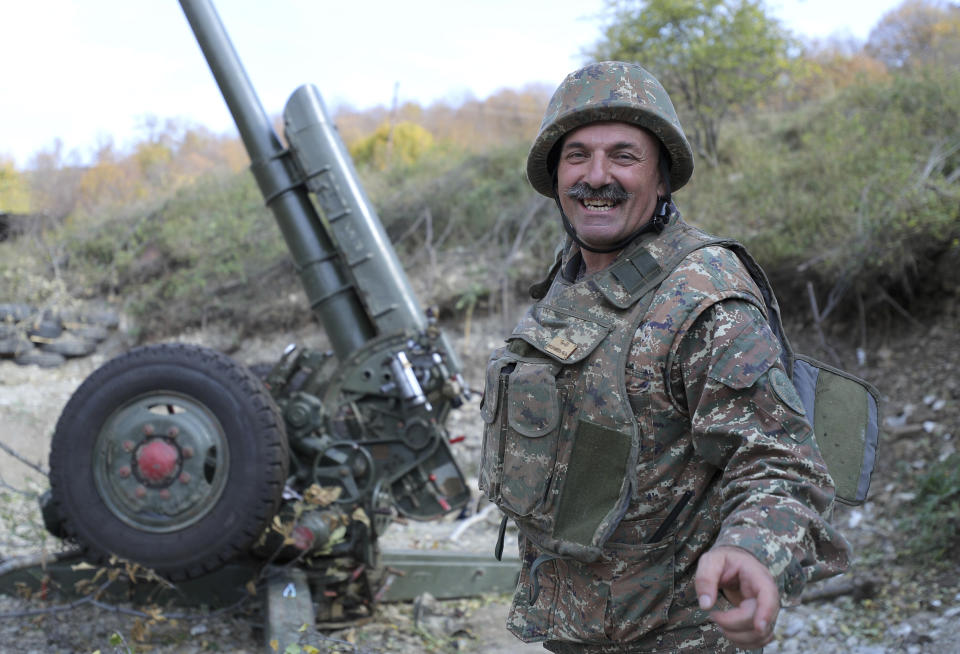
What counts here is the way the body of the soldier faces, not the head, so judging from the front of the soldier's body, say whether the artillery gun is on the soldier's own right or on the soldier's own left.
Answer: on the soldier's own right

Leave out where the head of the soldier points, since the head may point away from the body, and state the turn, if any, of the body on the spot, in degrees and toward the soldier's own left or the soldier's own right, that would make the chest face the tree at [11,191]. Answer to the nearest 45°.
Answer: approximately 90° to the soldier's own right

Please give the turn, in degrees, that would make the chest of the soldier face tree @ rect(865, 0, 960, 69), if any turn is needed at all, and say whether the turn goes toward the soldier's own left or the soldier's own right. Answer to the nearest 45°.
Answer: approximately 135° to the soldier's own right

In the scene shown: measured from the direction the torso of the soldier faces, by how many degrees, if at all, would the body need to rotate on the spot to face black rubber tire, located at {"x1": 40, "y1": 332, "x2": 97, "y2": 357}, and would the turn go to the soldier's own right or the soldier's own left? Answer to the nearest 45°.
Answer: approximately 90° to the soldier's own right

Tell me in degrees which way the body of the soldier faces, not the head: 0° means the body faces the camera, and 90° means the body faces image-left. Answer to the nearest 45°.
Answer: approximately 45°

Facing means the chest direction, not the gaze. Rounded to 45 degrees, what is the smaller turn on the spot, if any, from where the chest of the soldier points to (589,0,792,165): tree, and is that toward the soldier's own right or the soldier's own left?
approximately 135° to the soldier's own right

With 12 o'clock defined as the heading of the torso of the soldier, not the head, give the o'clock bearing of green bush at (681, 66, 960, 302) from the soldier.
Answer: The green bush is roughly at 5 o'clock from the soldier.

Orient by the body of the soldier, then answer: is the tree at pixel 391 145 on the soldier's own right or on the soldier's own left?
on the soldier's own right
